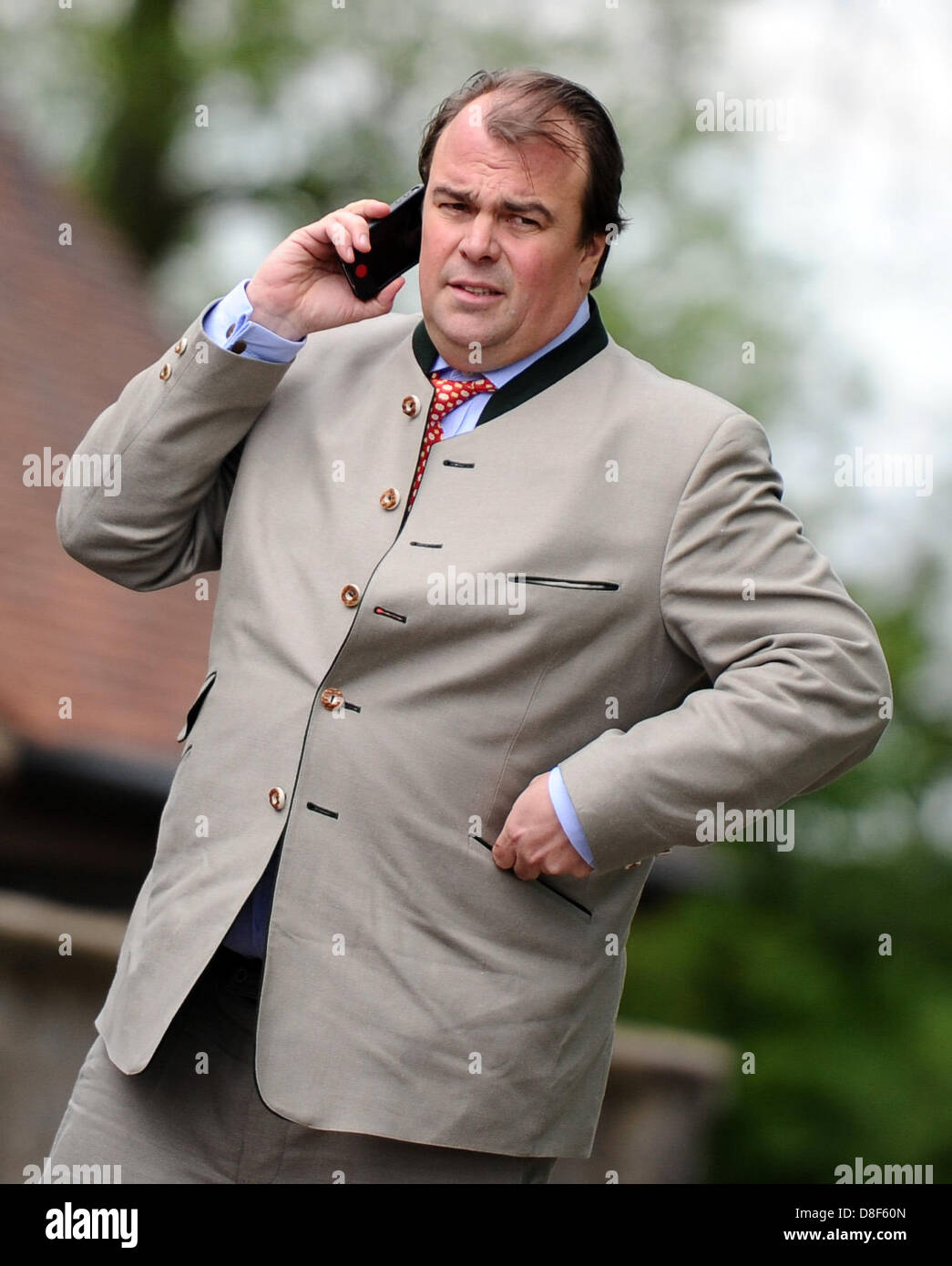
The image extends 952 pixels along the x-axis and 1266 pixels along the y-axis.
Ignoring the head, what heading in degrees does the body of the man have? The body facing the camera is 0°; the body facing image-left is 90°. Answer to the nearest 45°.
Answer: approximately 45°
